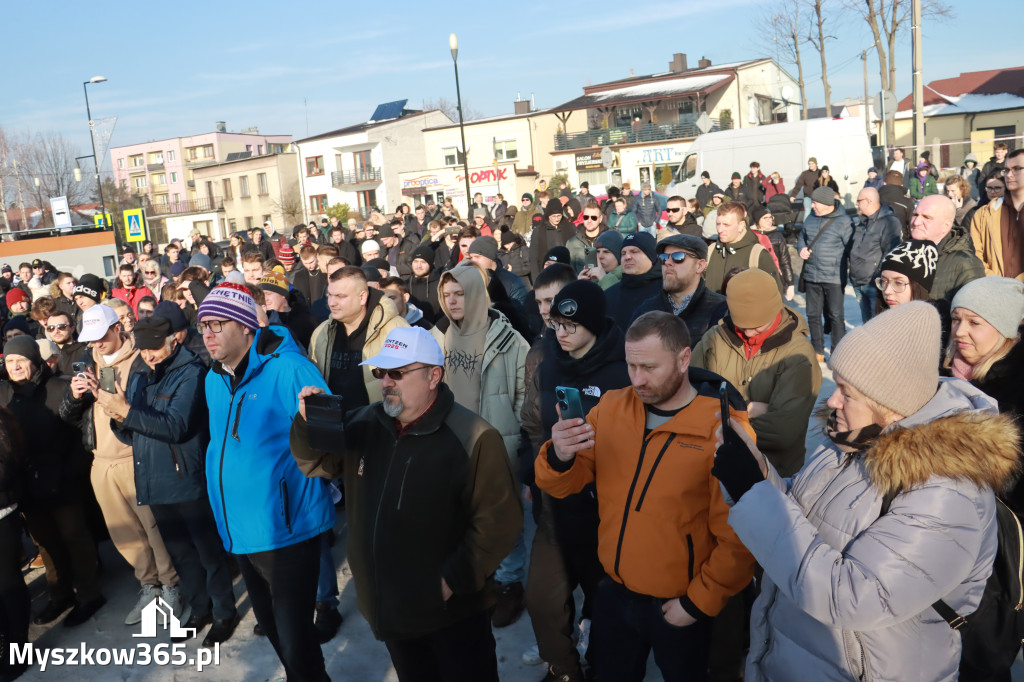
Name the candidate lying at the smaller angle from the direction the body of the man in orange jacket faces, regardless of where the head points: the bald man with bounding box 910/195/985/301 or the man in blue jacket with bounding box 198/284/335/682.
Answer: the man in blue jacket

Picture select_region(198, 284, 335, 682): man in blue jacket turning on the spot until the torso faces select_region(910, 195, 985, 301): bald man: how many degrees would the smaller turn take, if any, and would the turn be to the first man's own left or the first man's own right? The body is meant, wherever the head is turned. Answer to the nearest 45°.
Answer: approximately 135° to the first man's own left

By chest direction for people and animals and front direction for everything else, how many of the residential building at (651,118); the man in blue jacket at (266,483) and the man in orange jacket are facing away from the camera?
0

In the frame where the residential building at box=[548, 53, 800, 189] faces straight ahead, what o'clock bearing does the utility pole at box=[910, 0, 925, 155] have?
The utility pole is roughly at 10 o'clock from the residential building.

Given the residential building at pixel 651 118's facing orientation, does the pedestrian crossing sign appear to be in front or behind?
in front

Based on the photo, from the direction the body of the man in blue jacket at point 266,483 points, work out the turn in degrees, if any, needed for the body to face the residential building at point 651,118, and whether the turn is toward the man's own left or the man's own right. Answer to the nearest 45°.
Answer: approximately 180°

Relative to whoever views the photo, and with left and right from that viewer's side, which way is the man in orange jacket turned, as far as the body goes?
facing the viewer and to the left of the viewer

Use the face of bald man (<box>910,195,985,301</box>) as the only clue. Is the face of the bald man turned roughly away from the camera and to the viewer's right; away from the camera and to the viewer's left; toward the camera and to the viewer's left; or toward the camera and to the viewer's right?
toward the camera and to the viewer's left

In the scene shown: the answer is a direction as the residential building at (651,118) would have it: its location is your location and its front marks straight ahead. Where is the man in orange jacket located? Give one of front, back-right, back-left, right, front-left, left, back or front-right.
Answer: front-left

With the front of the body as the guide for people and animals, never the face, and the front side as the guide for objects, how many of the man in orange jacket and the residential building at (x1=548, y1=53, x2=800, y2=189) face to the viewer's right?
0

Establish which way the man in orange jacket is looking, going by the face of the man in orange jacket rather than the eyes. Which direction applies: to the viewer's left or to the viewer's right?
to the viewer's left

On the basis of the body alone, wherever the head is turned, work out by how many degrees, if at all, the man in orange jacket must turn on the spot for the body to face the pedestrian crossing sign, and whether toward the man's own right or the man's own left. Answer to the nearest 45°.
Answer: approximately 90° to the man's own right

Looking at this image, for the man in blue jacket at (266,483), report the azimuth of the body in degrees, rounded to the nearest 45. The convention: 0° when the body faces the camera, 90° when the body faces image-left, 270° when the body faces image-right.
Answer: approximately 45°

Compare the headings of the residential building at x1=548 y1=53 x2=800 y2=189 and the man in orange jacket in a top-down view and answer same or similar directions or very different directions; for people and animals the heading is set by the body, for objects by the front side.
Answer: same or similar directions

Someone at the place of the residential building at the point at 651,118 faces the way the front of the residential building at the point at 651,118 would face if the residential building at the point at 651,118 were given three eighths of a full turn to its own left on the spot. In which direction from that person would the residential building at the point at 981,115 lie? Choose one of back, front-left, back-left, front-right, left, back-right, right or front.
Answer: front

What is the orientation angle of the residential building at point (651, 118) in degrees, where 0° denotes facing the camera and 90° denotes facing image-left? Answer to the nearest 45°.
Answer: approximately 45°
